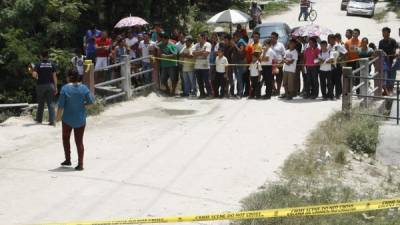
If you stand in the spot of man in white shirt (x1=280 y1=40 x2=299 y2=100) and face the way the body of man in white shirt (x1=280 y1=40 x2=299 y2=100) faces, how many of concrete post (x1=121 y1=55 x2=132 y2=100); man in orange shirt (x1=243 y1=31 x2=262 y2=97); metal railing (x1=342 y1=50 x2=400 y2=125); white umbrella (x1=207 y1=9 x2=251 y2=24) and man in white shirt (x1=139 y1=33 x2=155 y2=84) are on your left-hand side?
1

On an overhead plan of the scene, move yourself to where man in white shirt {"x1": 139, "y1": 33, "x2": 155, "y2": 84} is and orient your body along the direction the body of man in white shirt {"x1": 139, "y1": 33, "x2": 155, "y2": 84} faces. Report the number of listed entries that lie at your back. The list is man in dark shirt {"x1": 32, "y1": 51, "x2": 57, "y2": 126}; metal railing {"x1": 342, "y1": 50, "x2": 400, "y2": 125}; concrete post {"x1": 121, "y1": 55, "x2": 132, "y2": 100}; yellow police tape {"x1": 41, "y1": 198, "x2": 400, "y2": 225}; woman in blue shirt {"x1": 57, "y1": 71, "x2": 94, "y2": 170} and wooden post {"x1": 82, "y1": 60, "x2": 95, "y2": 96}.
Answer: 0

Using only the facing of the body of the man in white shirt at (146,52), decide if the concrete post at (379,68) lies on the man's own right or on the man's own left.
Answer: on the man's own left

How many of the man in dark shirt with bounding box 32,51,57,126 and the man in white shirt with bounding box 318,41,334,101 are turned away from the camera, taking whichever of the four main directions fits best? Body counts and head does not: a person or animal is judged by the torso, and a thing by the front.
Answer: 1

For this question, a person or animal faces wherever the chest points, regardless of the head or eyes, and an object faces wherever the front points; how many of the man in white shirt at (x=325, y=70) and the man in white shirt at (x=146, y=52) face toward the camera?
2

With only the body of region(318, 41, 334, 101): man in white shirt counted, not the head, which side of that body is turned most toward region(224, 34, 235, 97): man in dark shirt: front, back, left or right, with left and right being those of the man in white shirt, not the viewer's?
right

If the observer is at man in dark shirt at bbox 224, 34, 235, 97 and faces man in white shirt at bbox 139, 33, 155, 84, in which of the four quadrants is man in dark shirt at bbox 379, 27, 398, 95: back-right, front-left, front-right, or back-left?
back-right

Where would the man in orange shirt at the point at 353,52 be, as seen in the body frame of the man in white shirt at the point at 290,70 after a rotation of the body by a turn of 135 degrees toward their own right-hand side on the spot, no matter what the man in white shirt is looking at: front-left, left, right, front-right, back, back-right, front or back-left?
right

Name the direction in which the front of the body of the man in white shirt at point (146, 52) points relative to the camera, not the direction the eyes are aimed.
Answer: toward the camera

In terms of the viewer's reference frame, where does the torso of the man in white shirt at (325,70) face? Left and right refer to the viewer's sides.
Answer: facing the viewer

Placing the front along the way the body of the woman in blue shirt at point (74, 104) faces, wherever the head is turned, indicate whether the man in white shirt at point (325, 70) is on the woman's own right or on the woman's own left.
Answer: on the woman's own right

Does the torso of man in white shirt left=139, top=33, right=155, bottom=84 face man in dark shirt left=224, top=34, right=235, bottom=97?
no

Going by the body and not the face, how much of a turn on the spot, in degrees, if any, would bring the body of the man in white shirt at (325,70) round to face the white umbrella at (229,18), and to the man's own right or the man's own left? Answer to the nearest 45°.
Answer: approximately 135° to the man's own right

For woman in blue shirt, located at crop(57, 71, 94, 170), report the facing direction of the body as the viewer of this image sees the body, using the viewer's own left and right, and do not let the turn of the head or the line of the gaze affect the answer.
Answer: facing away from the viewer and to the left of the viewer

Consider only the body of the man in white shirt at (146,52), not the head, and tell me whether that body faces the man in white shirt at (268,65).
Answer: no

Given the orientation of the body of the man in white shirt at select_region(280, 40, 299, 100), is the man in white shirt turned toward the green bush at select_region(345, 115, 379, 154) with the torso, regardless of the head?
no

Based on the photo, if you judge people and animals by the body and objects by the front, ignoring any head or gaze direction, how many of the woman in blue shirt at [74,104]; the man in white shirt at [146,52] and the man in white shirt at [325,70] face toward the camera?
2

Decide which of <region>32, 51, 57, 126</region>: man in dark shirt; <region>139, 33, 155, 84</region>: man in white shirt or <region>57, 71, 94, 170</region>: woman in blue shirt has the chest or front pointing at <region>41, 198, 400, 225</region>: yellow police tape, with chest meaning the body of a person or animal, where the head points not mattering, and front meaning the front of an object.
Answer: the man in white shirt
